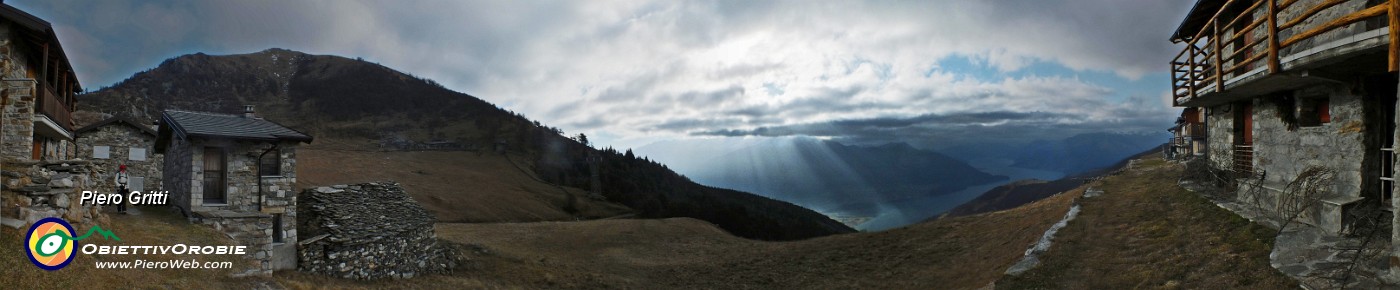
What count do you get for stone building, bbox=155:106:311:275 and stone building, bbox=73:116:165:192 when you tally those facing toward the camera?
2

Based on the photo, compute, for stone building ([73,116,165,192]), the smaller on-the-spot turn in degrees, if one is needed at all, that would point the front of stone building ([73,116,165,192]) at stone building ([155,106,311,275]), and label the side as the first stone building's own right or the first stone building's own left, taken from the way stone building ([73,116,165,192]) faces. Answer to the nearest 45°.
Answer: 0° — it already faces it

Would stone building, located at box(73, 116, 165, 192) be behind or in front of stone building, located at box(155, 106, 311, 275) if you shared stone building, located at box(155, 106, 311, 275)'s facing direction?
behind

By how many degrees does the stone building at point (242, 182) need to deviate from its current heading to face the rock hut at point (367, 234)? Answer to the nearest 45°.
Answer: approximately 90° to its left
